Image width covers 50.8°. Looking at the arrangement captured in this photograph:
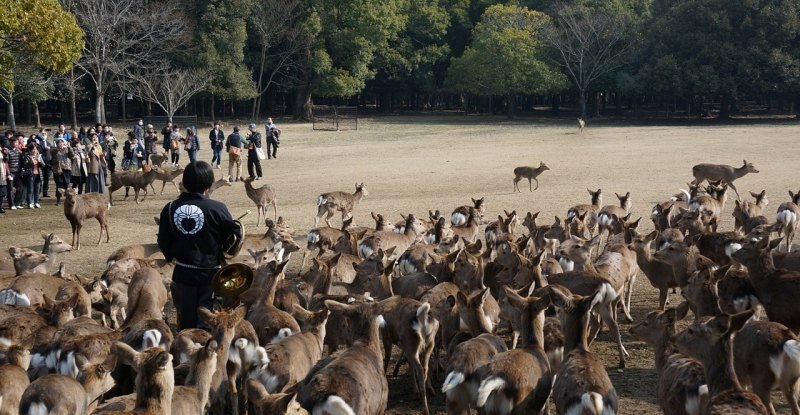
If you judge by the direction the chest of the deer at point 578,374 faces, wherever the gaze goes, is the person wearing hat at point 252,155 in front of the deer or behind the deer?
in front

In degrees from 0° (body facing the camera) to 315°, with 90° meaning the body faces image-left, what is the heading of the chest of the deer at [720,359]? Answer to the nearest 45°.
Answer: approximately 90°

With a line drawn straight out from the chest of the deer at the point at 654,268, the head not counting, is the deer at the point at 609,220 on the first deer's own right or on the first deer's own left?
on the first deer's own right

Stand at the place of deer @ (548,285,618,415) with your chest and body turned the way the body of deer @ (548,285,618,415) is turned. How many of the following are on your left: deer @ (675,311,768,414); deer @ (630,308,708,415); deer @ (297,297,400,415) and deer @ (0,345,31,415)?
2

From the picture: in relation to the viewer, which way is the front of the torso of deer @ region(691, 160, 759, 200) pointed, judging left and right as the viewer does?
facing to the right of the viewer

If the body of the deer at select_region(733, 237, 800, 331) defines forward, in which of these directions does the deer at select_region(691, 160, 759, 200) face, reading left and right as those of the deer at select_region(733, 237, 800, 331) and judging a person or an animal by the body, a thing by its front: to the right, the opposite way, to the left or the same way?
the opposite way

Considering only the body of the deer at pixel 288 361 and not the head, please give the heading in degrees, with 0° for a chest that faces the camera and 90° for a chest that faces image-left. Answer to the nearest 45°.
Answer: approximately 225°

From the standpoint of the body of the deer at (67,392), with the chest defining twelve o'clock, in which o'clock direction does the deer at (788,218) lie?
the deer at (788,218) is roughly at 1 o'clock from the deer at (67,392).

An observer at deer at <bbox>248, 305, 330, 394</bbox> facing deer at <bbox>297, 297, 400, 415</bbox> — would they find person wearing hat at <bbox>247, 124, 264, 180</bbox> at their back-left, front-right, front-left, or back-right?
back-left
